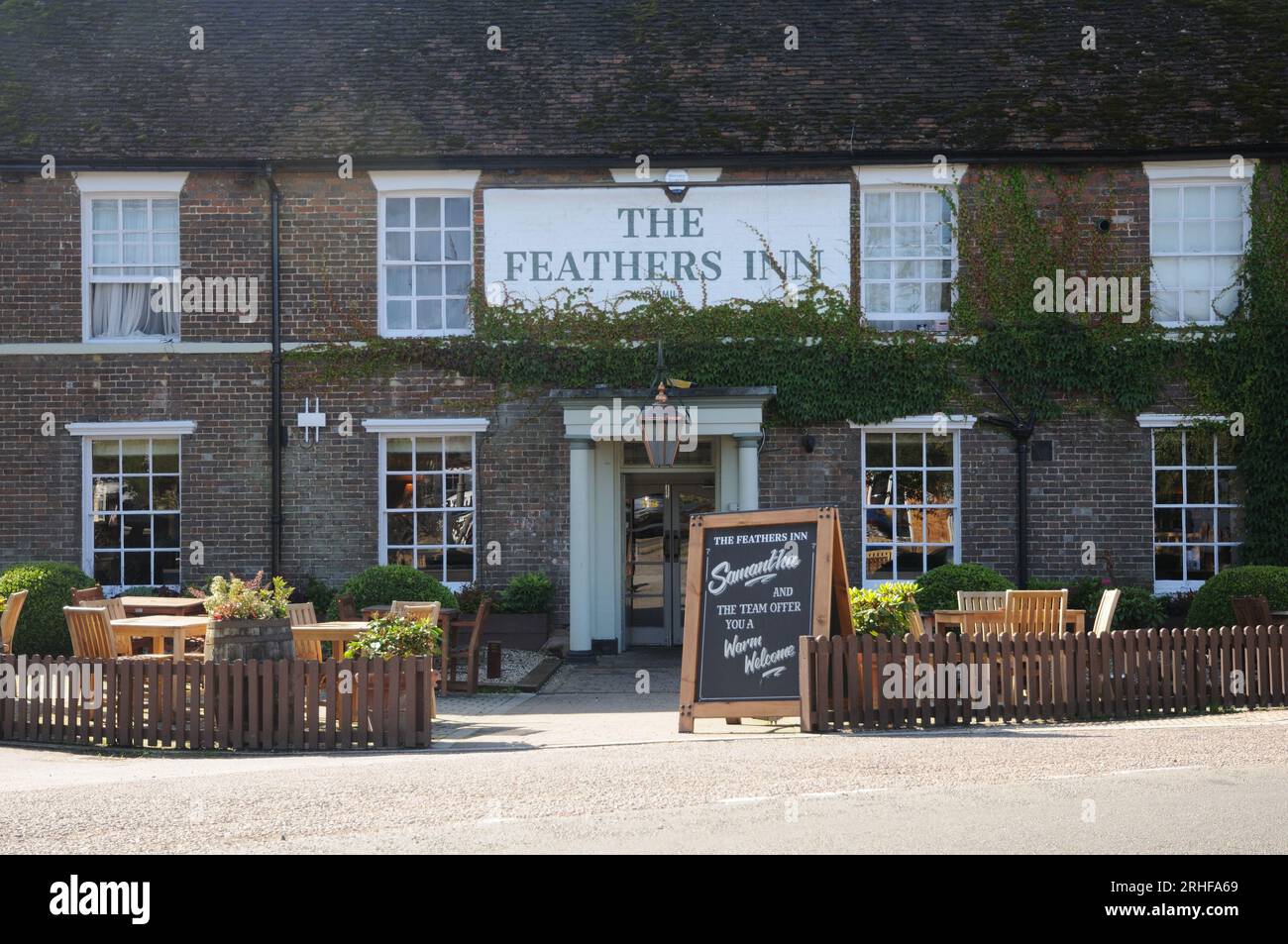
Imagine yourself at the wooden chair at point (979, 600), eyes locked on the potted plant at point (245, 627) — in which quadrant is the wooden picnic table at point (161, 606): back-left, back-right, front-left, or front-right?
front-right

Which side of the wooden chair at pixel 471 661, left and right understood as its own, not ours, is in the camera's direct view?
left

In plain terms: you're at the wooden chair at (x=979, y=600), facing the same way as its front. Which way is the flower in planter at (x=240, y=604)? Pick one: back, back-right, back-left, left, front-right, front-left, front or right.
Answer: front-right

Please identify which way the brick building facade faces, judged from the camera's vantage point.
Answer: facing the viewer

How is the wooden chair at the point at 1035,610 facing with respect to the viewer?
away from the camera

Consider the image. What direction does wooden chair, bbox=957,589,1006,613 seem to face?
toward the camera

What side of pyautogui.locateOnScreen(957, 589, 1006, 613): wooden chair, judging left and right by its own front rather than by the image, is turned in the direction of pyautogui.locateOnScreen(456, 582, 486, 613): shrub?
right

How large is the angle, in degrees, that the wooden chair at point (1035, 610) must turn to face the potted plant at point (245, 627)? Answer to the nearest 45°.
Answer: approximately 135° to its left

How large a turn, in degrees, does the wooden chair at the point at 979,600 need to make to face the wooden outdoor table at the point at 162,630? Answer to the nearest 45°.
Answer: approximately 45° to its right

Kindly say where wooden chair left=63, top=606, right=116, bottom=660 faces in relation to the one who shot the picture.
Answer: facing away from the viewer and to the right of the viewer

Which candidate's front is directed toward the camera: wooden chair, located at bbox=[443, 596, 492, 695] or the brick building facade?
the brick building facade

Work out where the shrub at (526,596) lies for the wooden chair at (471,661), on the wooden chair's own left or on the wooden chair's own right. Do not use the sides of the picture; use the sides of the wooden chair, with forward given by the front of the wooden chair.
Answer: on the wooden chair's own right
